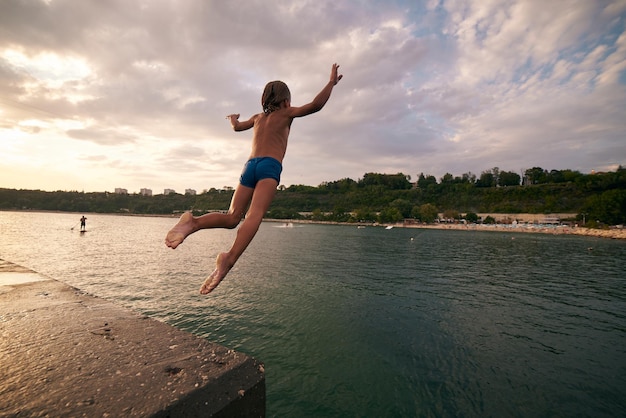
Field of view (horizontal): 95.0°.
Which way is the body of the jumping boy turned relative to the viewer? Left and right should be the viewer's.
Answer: facing away from the viewer and to the right of the viewer
